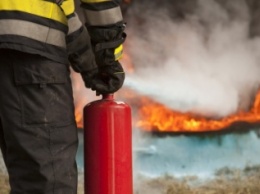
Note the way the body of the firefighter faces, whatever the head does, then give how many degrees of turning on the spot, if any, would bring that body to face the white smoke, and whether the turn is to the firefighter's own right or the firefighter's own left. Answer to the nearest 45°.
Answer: approximately 45° to the firefighter's own left

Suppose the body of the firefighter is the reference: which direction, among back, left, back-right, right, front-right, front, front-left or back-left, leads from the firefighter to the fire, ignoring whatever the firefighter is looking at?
front-left

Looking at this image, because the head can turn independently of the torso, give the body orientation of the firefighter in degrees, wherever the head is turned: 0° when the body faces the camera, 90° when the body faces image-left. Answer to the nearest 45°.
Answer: approximately 270°
